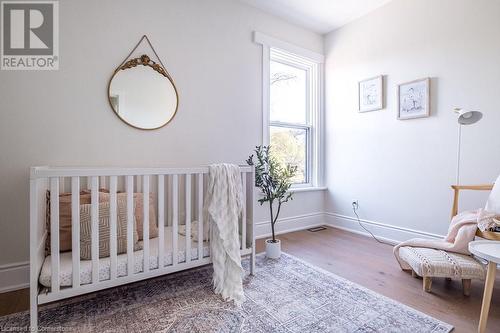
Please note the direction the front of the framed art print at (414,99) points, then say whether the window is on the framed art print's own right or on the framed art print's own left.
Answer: on the framed art print's own right

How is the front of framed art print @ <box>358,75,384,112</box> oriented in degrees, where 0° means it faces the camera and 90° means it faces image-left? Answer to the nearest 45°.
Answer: approximately 45°

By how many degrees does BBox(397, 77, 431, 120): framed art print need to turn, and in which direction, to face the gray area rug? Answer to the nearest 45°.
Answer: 0° — it already faces it
